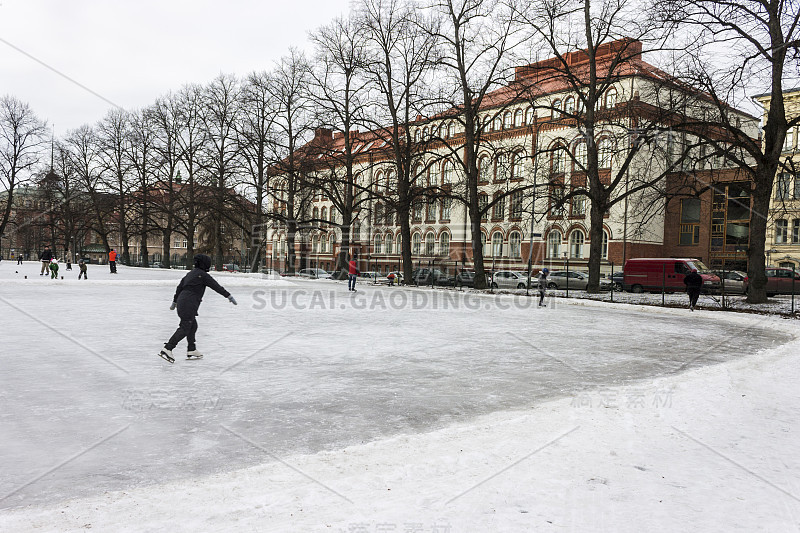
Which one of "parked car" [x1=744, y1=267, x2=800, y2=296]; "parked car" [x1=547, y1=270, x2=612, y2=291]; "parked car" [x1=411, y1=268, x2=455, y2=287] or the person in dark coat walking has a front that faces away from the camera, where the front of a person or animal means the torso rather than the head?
the person in dark coat walking

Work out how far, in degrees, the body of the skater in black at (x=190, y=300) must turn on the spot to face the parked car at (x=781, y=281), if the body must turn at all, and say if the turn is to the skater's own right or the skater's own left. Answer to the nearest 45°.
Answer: approximately 45° to the skater's own right

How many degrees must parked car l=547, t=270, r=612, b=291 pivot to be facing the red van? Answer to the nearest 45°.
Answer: approximately 45° to its right

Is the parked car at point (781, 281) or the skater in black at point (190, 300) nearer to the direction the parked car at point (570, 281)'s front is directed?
the parked car

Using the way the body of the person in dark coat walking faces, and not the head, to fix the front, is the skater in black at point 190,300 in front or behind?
behind

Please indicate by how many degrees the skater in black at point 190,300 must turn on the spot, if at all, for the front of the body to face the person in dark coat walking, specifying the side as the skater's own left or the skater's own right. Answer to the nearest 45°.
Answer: approximately 45° to the skater's own right

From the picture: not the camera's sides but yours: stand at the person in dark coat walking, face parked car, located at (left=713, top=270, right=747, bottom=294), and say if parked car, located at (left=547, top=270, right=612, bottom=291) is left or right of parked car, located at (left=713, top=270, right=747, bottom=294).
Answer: left

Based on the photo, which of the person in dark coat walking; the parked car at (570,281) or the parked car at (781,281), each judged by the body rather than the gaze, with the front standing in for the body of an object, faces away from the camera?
the person in dark coat walking

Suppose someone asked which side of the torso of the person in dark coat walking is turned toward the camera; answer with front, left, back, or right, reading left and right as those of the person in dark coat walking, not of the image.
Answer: back

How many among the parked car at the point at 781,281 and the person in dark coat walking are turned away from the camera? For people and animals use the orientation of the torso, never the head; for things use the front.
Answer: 1

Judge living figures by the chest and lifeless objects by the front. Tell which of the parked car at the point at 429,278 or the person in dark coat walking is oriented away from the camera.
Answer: the person in dark coat walking

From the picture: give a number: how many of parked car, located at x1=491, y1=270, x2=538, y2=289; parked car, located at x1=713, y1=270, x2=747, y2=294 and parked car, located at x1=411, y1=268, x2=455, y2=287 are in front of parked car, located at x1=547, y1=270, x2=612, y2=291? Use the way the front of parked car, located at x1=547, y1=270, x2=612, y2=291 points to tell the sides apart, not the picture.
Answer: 1

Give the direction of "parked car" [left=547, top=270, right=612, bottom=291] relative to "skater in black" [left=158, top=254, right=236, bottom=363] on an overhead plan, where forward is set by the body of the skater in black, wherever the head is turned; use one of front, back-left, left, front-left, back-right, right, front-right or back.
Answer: front
